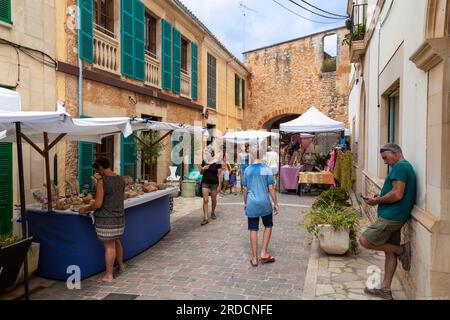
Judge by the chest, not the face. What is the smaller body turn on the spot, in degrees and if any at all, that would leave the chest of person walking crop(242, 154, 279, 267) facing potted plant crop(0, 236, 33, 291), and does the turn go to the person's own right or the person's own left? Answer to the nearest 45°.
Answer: approximately 135° to the person's own left

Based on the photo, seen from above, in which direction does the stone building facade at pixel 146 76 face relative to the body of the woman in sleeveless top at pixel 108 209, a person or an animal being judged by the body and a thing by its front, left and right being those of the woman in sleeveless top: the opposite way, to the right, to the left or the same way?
the opposite way

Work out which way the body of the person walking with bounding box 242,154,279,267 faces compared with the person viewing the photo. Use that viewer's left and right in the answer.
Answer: facing away from the viewer

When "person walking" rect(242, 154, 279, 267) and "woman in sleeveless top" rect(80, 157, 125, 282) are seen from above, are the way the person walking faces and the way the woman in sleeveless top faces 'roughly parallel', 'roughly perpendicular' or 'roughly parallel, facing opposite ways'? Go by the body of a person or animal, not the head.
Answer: roughly perpendicular

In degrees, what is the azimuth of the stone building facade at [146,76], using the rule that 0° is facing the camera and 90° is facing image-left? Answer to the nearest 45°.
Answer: approximately 315°

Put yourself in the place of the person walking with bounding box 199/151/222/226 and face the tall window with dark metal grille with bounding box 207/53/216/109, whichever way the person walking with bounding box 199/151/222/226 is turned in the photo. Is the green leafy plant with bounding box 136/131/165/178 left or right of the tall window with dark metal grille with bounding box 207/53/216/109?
left

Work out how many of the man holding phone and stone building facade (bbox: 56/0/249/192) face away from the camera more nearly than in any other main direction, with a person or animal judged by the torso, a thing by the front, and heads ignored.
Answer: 0

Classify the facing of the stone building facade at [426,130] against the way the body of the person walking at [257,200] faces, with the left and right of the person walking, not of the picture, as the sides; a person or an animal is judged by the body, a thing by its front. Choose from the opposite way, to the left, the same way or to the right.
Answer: to the left

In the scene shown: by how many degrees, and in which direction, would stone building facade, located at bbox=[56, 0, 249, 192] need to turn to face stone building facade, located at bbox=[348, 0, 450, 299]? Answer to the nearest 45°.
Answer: approximately 45° to its right

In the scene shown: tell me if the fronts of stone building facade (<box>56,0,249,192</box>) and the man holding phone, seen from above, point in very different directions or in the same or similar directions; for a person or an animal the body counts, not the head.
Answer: very different directions

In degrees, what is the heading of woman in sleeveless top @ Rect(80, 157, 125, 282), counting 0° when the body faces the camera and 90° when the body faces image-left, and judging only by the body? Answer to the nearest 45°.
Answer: approximately 135°

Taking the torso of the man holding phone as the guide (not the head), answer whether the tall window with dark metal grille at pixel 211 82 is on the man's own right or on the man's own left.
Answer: on the man's own right

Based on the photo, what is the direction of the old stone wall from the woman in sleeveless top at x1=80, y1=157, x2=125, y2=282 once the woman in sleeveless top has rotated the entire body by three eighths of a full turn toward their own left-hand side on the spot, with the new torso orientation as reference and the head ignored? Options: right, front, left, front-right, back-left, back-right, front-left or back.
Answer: back-left

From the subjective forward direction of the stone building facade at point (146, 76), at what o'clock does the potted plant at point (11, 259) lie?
The potted plant is roughly at 2 o'clock from the stone building facade.

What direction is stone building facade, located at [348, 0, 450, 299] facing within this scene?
to the viewer's left

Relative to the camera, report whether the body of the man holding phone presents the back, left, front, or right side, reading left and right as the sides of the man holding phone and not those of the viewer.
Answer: left

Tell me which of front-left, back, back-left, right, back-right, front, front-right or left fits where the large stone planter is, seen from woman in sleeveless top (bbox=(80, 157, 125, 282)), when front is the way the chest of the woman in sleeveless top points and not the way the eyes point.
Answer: back-right

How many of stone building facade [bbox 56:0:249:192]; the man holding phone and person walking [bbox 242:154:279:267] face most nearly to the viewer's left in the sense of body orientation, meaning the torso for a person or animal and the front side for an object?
1

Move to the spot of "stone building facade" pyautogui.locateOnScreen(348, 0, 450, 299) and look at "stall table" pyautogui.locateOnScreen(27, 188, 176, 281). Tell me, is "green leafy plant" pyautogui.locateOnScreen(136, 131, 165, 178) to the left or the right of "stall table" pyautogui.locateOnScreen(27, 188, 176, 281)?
right
